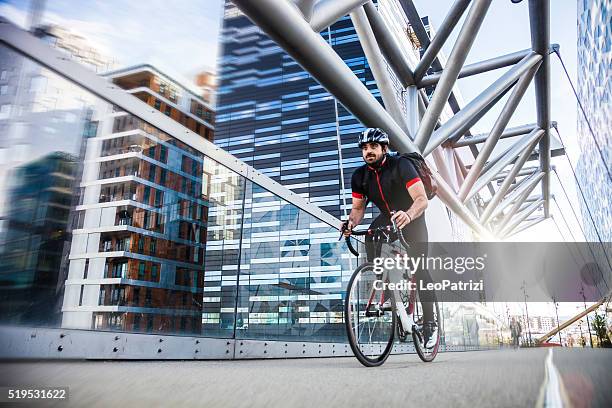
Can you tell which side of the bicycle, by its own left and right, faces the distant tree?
back

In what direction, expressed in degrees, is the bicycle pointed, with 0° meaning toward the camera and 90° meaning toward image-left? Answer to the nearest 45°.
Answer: approximately 45°

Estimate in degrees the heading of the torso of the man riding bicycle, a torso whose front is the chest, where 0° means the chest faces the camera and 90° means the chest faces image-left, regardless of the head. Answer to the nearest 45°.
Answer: approximately 45°

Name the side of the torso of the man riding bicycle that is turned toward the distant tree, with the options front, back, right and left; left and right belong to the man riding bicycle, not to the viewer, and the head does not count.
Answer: back

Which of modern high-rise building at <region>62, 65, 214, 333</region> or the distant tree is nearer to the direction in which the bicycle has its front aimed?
the modern high-rise building
